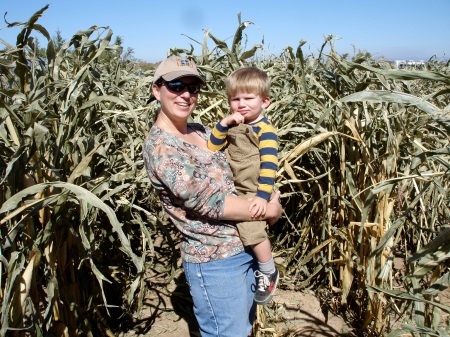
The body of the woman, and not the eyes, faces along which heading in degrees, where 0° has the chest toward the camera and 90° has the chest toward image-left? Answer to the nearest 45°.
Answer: approximately 315°
